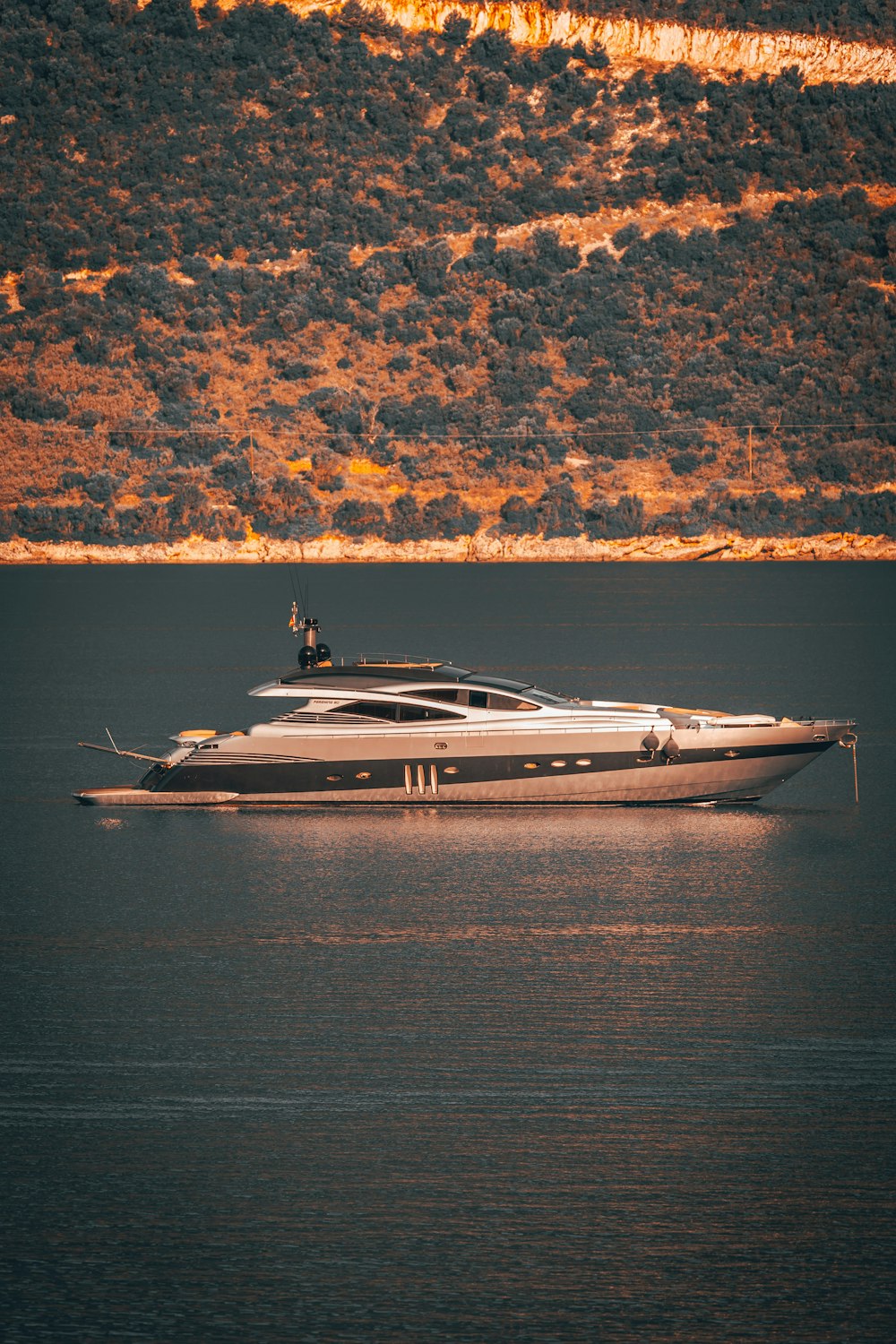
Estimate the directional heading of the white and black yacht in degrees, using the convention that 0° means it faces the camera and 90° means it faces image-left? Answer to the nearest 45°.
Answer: approximately 270°
